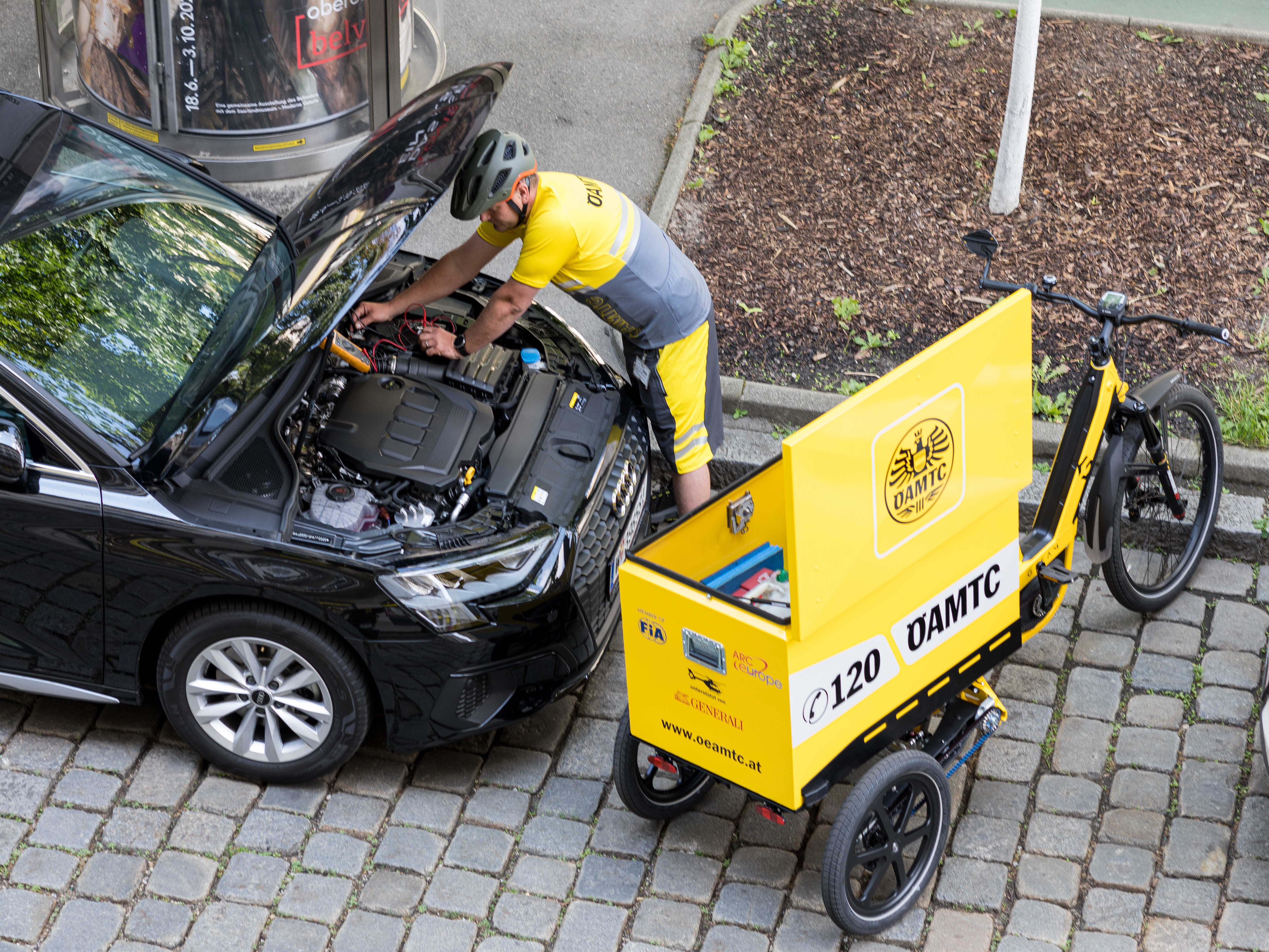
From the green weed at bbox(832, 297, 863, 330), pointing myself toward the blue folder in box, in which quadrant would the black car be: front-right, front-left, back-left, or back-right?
front-right

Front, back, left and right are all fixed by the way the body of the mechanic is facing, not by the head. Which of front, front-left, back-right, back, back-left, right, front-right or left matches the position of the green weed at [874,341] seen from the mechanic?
back-right

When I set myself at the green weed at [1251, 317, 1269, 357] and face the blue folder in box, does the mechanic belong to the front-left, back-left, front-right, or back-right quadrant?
front-right

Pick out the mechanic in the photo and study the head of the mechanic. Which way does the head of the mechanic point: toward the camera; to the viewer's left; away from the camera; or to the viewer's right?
to the viewer's left

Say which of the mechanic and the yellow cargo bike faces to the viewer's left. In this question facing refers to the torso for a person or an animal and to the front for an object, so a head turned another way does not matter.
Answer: the mechanic

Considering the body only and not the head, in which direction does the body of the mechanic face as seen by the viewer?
to the viewer's left

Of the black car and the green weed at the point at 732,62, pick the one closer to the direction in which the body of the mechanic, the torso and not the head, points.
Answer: the black car

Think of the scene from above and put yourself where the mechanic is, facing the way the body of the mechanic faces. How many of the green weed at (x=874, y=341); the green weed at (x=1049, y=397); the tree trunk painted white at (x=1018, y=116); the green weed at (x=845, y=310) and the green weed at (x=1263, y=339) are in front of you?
0

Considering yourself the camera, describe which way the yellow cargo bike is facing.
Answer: facing away from the viewer and to the right of the viewer

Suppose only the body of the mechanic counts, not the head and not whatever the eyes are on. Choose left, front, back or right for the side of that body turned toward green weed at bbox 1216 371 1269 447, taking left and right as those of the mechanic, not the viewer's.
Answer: back

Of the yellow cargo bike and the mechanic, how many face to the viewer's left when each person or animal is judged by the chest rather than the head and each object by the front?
1

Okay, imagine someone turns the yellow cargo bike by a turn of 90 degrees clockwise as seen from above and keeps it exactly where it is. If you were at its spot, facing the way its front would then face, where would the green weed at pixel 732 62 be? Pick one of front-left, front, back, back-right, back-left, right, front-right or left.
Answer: back-left

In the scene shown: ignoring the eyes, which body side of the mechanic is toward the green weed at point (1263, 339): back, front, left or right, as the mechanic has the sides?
back

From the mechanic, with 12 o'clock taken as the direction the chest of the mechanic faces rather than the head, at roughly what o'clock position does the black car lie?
The black car is roughly at 11 o'clock from the mechanic.

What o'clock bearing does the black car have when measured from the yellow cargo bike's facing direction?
The black car is roughly at 8 o'clock from the yellow cargo bike.

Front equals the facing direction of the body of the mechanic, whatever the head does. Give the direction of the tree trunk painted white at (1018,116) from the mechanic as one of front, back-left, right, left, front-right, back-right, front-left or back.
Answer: back-right

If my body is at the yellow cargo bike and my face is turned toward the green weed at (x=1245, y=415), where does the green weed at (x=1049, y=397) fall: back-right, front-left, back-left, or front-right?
front-left

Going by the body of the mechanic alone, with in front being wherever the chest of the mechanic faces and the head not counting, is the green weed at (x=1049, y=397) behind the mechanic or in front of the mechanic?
behind

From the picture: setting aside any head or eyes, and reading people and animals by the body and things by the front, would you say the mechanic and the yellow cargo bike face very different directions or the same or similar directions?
very different directions
